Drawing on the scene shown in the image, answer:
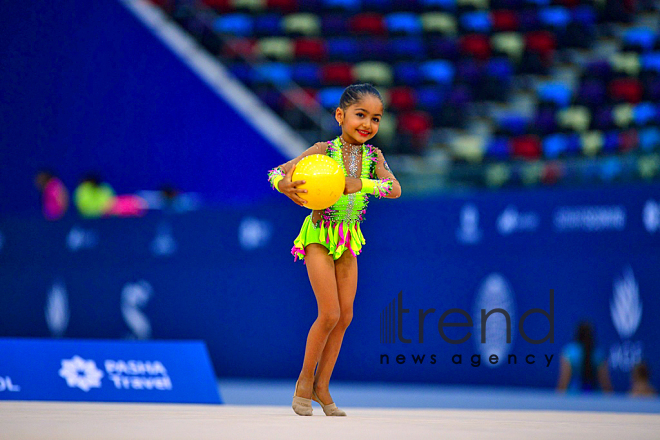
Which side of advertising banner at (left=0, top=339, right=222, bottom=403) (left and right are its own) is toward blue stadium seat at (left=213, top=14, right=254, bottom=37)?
back

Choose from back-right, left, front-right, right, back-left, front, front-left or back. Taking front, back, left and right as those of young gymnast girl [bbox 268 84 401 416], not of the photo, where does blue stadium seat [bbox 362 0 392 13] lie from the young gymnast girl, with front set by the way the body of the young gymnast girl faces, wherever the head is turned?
back-left

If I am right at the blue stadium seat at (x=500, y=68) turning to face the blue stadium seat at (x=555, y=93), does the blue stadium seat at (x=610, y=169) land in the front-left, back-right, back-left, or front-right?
front-right

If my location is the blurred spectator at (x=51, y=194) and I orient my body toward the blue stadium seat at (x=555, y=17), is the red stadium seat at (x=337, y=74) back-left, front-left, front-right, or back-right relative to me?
front-left

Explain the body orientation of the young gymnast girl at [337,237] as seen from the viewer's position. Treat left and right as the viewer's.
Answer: facing the viewer and to the right of the viewer

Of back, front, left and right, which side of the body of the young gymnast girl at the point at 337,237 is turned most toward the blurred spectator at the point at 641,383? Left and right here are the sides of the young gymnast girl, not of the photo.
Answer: back

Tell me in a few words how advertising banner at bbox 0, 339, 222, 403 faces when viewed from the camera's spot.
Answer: facing the viewer

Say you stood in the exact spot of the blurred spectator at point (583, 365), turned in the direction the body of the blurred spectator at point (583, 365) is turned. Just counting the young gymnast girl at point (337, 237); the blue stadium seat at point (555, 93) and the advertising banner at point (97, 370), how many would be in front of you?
1
